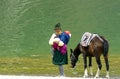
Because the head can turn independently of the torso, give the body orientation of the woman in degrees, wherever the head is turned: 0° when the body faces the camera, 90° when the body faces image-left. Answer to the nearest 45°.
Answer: approximately 0°
